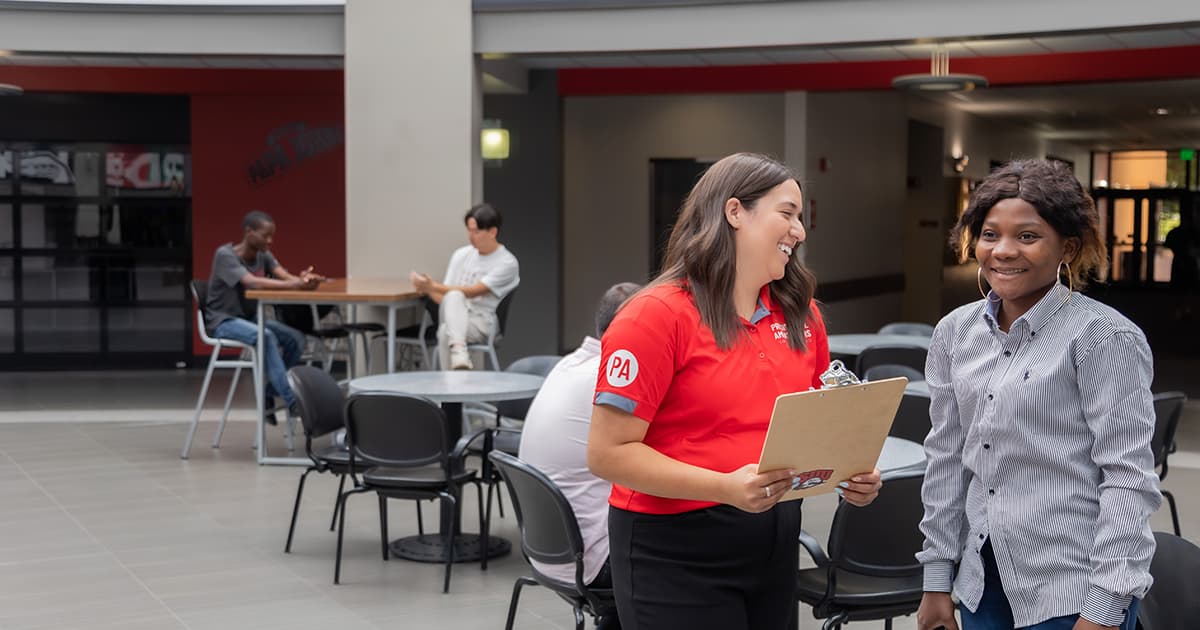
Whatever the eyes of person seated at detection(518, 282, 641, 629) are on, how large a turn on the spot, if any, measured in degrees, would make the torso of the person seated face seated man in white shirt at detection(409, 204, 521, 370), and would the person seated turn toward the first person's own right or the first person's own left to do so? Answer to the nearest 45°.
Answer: approximately 45° to the first person's own left

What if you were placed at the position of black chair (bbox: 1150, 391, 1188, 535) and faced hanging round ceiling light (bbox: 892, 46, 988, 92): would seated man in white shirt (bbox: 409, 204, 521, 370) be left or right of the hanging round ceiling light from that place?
left

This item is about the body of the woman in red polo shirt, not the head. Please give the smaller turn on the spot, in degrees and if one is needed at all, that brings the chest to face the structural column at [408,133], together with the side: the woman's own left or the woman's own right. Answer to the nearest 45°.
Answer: approximately 135° to the woman's own left

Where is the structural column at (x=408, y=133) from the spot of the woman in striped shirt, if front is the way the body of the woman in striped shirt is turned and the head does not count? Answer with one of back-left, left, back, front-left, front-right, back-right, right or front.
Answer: right

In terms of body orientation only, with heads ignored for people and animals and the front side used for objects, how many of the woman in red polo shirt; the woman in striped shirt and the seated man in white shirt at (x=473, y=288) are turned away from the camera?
0

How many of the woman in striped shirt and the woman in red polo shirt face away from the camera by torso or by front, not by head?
0

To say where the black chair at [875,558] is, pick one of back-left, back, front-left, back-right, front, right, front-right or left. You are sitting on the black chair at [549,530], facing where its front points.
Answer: front-right

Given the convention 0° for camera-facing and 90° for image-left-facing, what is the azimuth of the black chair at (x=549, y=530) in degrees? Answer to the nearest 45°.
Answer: approximately 225°

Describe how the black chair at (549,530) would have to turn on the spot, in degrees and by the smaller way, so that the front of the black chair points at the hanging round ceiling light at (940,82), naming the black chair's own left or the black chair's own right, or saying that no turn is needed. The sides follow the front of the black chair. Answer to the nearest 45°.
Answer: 0° — it already faces it

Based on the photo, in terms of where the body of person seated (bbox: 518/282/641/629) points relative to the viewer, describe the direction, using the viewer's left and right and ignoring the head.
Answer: facing away from the viewer and to the right of the viewer

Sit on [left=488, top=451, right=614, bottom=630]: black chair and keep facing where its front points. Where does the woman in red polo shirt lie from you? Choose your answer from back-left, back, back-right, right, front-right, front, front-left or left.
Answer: back-right

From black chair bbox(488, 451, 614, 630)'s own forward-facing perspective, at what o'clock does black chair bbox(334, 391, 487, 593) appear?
black chair bbox(334, 391, 487, 593) is roughly at 10 o'clock from black chair bbox(488, 451, 614, 630).

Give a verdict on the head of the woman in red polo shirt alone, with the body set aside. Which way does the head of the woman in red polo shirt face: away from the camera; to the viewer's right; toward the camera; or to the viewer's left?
to the viewer's right

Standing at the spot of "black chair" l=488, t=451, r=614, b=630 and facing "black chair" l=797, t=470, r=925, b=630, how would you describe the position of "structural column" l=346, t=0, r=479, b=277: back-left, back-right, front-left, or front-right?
back-left

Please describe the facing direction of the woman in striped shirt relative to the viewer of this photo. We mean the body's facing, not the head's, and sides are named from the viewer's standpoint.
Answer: facing the viewer and to the left of the viewer

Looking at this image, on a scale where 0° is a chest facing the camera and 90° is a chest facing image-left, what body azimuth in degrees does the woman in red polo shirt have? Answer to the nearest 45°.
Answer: approximately 315°
